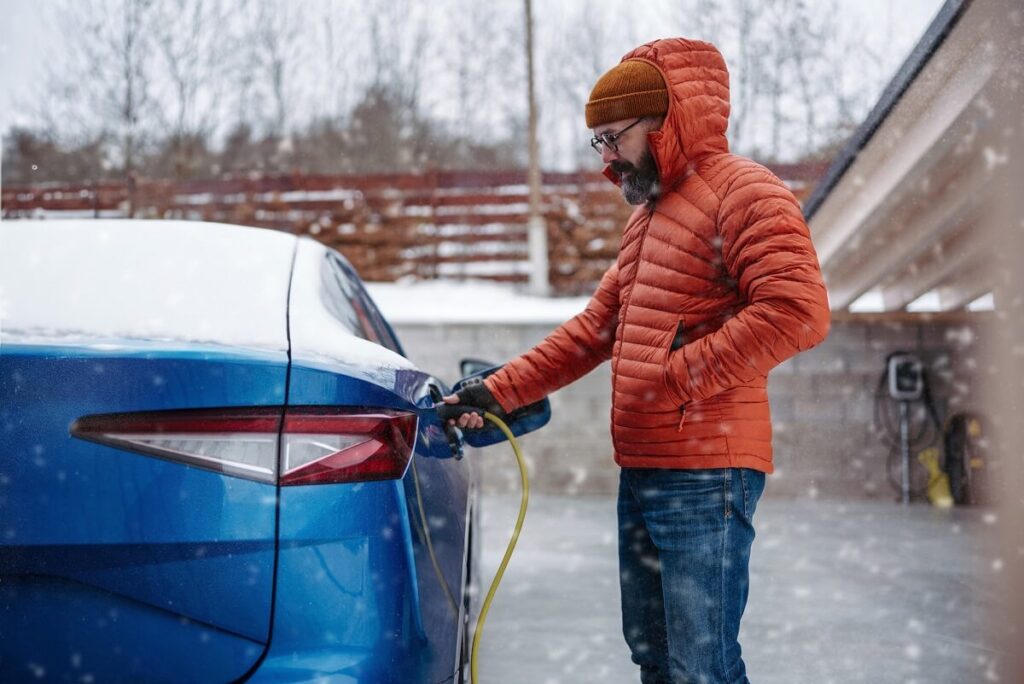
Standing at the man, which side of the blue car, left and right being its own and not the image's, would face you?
right

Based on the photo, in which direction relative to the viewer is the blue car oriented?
away from the camera

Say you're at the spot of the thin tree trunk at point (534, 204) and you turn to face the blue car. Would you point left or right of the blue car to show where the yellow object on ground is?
left

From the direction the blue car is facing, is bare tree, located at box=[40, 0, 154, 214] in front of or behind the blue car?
in front

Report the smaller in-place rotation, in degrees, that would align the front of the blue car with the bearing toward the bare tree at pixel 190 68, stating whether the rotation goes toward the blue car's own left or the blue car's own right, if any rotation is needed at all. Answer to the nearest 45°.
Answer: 0° — it already faces it

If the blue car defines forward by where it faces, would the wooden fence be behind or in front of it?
in front

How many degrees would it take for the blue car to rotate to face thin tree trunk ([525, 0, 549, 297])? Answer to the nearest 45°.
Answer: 0° — it already faces it

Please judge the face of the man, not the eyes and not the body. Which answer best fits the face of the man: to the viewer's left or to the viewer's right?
to the viewer's left

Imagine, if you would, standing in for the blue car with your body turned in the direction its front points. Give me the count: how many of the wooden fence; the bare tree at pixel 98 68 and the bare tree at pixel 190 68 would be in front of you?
3

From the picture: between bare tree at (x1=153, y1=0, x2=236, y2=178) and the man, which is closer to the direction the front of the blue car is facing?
the bare tree
